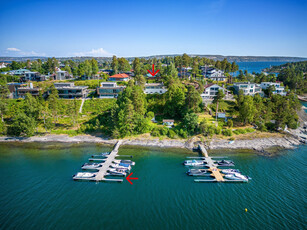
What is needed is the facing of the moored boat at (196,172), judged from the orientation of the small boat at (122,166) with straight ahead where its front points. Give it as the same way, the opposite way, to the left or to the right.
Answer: the opposite way

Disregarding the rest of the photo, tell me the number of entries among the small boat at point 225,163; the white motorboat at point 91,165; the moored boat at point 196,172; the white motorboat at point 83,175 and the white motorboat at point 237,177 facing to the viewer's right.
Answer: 3

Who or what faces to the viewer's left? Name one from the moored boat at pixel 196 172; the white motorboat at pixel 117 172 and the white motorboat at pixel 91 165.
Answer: the white motorboat at pixel 117 172

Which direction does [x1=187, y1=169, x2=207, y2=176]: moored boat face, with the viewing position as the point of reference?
facing to the right of the viewer

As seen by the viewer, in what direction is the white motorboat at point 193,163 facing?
to the viewer's right

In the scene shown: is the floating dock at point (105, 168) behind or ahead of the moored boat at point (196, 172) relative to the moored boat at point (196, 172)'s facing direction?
behind

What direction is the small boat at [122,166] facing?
to the viewer's left

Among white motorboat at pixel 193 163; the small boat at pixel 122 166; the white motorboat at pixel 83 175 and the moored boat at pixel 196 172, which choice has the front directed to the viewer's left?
the small boat

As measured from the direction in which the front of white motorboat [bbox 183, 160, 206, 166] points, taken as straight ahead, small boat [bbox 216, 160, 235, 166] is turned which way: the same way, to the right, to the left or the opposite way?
the opposite way

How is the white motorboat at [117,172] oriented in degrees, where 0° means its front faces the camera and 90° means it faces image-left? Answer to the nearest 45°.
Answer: approximately 90°

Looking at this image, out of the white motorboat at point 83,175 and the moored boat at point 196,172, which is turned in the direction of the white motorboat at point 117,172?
the white motorboat at point 83,175
